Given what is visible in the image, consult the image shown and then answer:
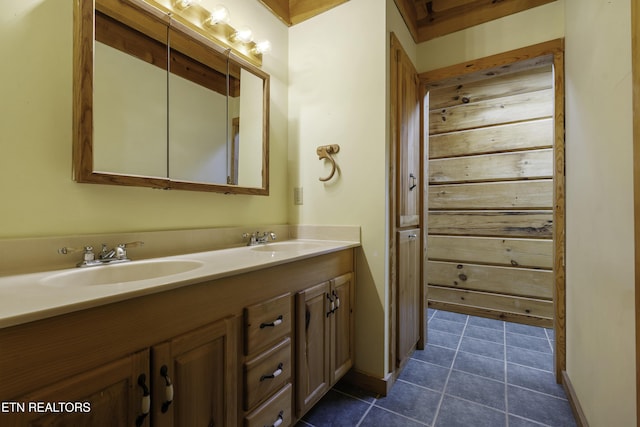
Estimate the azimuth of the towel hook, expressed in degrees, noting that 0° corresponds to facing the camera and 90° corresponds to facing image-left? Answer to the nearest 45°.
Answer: approximately 45°

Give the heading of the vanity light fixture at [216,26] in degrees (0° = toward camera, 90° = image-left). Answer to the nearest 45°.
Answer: approximately 315°

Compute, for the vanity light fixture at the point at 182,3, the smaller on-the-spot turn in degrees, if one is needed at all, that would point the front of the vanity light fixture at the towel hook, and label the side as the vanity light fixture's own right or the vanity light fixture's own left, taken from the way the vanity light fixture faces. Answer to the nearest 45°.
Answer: approximately 45° to the vanity light fixture's own left
